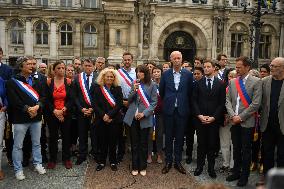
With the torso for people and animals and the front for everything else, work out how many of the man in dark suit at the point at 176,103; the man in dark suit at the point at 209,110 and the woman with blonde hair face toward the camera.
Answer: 3

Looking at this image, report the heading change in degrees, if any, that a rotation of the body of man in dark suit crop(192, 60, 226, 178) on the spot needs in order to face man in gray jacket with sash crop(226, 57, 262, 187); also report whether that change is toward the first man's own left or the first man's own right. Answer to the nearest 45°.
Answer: approximately 45° to the first man's own left

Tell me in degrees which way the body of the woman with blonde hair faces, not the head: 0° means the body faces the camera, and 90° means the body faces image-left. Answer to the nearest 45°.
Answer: approximately 0°

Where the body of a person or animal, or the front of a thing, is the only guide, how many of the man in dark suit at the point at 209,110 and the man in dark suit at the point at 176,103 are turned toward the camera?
2

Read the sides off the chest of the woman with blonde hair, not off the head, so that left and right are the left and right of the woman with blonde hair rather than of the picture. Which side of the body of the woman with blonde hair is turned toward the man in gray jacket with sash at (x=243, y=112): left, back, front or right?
left

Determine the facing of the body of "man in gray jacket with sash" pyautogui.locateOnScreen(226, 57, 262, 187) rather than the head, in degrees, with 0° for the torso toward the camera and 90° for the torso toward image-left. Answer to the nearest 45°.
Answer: approximately 45°

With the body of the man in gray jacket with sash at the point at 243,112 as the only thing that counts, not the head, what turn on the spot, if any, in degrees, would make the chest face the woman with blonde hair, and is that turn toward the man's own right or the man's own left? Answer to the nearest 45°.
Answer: approximately 45° to the man's own right

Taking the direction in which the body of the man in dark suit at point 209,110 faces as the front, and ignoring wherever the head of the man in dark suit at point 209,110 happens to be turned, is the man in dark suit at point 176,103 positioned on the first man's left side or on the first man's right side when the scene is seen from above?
on the first man's right side

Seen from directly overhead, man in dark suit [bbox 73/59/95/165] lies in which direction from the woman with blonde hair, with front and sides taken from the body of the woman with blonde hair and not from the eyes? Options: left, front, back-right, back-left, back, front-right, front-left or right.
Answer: back-right

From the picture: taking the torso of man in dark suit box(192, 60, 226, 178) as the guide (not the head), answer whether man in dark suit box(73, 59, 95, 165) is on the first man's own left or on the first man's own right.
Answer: on the first man's own right
